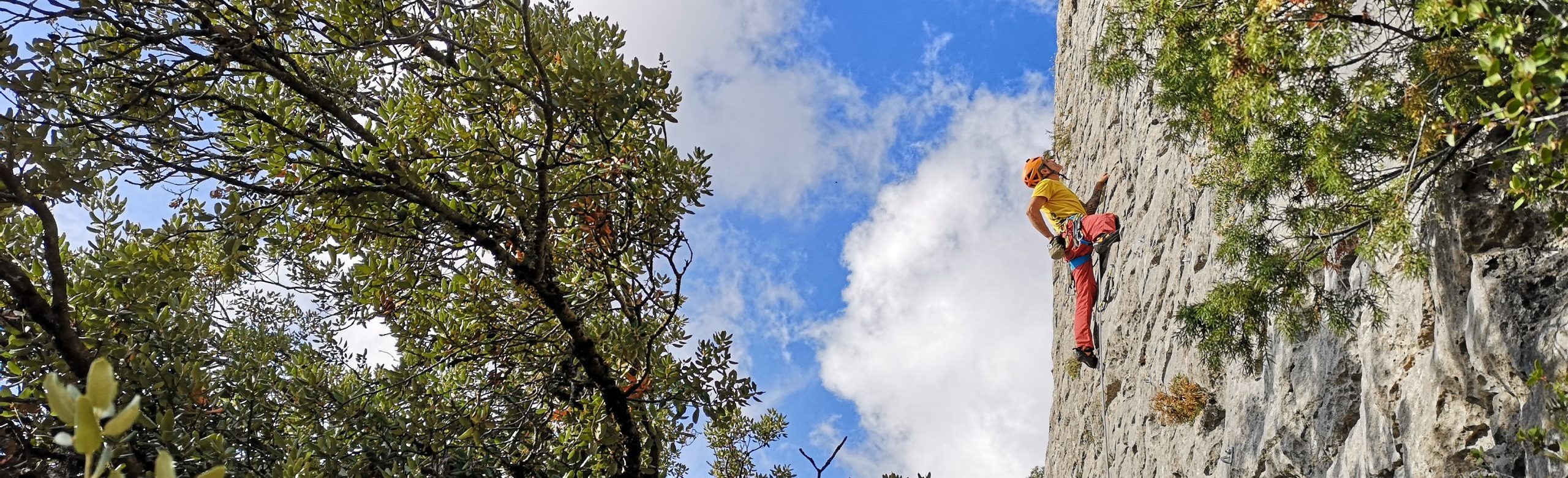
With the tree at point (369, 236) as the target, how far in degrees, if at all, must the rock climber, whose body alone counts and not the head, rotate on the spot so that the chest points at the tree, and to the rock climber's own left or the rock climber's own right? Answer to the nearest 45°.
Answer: approximately 135° to the rock climber's own right

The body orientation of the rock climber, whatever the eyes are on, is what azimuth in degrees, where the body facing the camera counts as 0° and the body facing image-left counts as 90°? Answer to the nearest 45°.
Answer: approximately 270°

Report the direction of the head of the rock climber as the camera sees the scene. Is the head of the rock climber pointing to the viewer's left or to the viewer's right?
to the viewer's right
